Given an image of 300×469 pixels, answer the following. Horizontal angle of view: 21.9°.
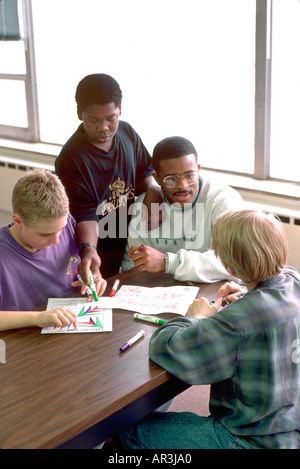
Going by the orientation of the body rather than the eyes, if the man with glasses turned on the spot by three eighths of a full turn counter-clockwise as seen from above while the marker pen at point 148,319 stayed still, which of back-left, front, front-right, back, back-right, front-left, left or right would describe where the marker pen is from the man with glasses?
back-right

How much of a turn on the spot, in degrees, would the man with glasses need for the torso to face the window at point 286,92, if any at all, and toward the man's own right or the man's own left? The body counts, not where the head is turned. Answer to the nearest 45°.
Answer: approximately 135° to the man's own left

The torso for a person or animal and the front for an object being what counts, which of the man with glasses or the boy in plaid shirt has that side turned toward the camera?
the man with glasses

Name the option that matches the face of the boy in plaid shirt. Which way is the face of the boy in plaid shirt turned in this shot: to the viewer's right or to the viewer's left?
to the viewer's left

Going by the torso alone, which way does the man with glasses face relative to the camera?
toward the camera

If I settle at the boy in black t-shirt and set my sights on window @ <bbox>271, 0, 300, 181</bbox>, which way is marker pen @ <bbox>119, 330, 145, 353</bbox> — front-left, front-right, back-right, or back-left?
back-right

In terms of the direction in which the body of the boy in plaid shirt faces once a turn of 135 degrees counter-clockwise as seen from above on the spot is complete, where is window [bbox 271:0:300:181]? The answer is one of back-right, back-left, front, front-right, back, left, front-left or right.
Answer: back

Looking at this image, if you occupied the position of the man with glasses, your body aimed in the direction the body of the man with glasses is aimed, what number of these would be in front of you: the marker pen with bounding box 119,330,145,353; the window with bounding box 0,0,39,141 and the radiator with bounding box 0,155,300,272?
1

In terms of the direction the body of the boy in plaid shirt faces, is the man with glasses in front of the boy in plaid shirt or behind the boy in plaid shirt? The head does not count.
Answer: in front

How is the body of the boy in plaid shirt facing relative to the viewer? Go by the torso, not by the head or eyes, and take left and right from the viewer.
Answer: facing away from the viewer and to the left of the viewer

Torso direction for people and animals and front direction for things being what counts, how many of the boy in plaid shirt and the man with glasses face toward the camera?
1
